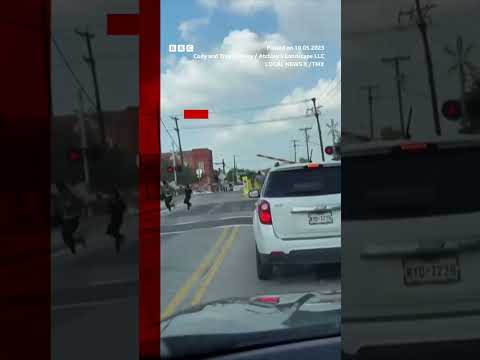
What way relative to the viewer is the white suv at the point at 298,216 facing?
away from the camera
